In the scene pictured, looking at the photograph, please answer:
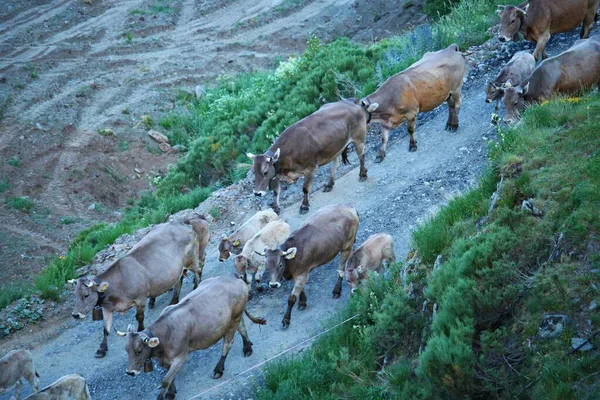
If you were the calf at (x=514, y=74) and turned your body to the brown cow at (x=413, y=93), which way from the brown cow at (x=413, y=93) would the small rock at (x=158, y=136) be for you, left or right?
right

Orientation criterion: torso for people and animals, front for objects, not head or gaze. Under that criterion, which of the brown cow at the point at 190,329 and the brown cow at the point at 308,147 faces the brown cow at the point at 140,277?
the brown cow at the point at 308,147

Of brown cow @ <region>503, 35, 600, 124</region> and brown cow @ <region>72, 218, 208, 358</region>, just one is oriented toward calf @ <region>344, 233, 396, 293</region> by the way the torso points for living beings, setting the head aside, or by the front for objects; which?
brown cow @ <region>503, 35, 600, 124</region>

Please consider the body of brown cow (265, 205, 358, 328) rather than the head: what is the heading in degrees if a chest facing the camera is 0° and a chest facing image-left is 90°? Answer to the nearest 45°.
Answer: approximately 45°

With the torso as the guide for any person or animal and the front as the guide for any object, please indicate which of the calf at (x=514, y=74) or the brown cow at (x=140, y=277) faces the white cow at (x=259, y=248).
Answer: the calf

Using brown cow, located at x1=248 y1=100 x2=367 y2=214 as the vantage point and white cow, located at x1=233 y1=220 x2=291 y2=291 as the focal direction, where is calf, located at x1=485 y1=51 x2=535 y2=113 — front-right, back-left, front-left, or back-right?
back-left

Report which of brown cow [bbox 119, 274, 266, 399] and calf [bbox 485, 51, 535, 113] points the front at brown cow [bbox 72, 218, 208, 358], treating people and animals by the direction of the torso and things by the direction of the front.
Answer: the calf

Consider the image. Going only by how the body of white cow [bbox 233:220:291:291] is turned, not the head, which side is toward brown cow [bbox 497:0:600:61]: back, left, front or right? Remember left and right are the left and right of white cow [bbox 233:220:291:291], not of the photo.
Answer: back

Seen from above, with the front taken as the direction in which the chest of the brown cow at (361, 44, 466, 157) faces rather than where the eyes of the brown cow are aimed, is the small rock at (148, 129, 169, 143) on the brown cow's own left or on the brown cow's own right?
on the brown cow's own right

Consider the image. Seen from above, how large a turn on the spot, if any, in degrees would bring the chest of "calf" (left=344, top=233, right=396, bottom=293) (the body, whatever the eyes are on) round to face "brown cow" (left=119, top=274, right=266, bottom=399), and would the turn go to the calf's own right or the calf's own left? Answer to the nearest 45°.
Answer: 0° — it already faces it

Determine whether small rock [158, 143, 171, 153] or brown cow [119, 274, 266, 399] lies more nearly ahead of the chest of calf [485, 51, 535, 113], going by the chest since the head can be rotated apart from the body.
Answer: the brown cow
